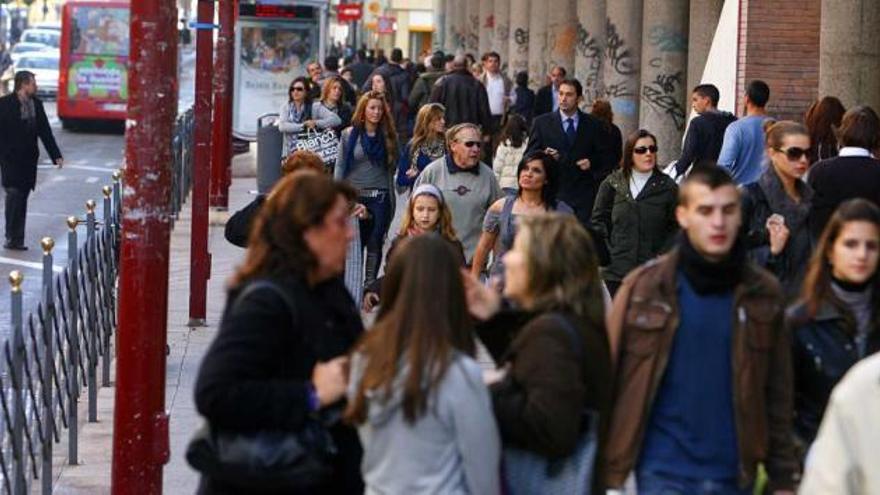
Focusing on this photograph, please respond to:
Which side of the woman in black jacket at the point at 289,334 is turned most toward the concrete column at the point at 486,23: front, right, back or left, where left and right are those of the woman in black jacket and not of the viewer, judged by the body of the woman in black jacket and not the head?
left

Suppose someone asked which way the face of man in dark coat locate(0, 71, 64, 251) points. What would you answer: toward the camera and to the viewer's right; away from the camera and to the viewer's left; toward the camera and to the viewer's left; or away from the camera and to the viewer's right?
toward the camera and to the viewer's right

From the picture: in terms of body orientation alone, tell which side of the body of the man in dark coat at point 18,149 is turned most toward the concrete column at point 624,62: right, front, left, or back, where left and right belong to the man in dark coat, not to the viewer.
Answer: left

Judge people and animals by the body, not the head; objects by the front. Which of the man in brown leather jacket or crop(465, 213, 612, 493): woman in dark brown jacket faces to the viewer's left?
the woman in dark brown jacket

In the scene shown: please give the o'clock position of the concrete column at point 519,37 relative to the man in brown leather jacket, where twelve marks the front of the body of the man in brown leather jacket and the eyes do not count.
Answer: The concrete column is roughly at 6 o'clock from the man in brown leather jacket.

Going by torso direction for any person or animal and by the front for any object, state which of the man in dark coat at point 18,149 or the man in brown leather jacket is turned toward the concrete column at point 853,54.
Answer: the man in dark coat

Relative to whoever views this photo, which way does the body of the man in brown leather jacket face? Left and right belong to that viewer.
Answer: facing the viewer

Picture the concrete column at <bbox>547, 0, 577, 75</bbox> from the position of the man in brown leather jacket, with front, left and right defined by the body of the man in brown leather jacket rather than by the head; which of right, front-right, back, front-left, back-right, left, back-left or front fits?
back

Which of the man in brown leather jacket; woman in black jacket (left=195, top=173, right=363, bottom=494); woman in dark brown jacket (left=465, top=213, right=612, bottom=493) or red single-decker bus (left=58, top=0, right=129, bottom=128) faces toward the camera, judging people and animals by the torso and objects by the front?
the man in brown leather jacket
